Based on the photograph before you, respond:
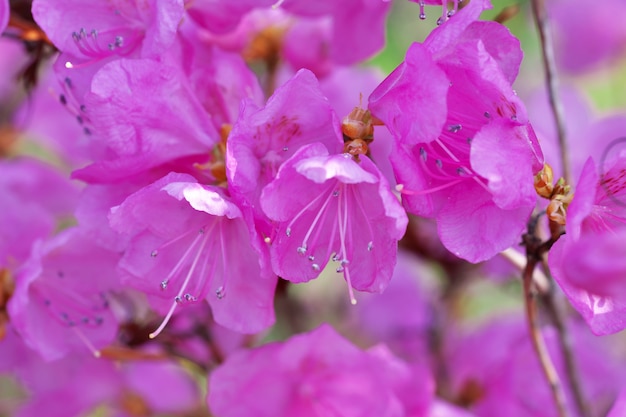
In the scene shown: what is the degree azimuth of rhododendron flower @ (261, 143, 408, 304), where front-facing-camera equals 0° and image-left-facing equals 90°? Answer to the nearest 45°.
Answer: approximately 0°

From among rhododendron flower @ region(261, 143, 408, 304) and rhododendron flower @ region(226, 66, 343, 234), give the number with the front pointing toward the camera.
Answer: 2
